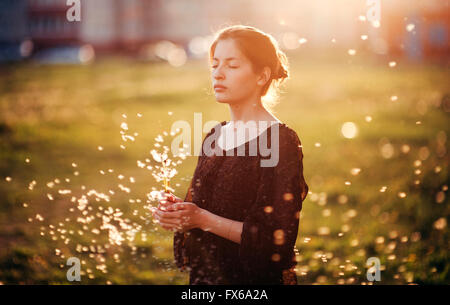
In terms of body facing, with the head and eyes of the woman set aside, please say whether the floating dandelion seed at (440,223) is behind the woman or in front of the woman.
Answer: behind

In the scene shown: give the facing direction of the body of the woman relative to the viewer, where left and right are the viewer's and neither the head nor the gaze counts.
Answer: facing the viewer and to the left of the viewer

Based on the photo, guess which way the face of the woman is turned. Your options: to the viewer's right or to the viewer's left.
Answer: to the viewer's left
